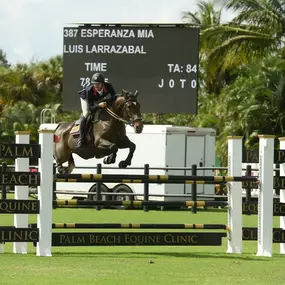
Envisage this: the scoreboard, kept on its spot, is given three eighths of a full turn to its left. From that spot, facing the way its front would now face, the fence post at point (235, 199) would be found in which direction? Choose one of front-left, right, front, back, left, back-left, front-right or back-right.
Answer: back-right

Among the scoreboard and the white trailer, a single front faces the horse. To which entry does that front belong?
the scoreboard

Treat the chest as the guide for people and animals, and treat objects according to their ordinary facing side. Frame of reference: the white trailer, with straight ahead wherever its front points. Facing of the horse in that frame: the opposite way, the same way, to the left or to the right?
the opposite way

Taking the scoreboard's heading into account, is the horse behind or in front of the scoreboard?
in front

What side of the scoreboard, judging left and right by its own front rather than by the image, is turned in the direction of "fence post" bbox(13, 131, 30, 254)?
front

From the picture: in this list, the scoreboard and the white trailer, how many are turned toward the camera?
1

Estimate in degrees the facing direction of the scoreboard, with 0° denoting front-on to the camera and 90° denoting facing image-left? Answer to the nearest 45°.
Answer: approximately 0°

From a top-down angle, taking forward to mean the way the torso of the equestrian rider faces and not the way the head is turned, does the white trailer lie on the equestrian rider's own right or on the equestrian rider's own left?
on the equestrian rider's own left
